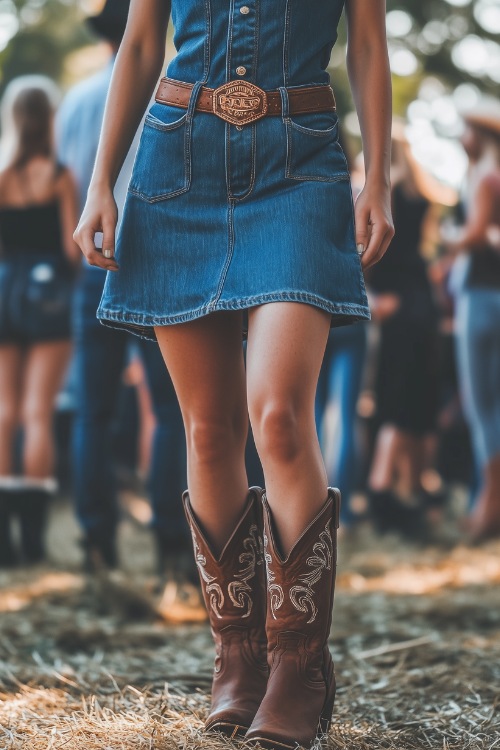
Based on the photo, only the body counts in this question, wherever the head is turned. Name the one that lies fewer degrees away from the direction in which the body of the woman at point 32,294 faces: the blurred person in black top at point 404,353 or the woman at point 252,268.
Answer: the blurred person in black top

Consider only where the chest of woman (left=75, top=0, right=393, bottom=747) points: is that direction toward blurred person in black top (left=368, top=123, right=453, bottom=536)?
no

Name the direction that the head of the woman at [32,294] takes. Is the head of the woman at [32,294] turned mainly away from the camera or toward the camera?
away from the camera

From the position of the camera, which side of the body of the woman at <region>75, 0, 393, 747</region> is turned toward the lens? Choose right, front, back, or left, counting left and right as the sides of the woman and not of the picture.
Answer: front

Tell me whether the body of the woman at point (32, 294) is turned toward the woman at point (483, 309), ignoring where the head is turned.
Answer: no

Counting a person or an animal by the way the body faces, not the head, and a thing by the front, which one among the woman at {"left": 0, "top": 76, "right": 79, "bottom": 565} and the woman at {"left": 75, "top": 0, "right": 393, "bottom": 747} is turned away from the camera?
the woman at {"left": 0, "top": 76, "right": 79, "bottom": 565}

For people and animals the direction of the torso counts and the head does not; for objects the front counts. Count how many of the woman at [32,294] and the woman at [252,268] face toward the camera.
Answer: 1

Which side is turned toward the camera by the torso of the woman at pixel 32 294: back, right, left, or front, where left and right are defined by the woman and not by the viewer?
back

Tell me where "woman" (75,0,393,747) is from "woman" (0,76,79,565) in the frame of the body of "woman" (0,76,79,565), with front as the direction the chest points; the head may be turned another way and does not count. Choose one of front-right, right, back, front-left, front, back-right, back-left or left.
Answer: back

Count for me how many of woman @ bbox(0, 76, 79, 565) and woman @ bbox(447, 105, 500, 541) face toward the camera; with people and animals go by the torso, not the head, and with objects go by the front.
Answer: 0

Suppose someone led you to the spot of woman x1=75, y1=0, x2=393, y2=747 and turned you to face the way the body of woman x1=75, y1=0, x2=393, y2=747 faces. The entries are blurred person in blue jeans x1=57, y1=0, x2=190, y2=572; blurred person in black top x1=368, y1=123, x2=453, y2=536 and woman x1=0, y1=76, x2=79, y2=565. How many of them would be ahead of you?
0

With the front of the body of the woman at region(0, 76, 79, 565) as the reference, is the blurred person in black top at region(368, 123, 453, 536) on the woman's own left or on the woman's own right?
on the woman's own right
